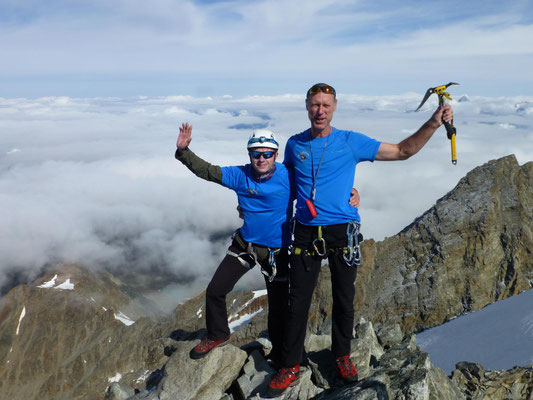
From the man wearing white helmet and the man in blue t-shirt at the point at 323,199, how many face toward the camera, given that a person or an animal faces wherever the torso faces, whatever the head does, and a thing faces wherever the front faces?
2

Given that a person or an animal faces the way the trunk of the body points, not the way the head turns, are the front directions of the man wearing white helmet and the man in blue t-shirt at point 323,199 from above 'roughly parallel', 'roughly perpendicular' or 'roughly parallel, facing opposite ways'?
roughly parallel

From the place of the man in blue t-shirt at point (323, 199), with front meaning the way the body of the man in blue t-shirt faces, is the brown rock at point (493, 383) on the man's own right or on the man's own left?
on the man's own left

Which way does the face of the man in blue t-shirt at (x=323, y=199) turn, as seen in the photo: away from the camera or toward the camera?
toward the camera

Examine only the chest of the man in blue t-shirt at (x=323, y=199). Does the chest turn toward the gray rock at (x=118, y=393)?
no

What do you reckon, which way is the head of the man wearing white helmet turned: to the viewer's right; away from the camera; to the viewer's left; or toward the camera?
toward the camera

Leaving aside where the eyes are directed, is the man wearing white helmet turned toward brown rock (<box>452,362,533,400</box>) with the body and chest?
no

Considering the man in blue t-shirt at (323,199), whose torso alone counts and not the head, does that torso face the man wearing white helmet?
no

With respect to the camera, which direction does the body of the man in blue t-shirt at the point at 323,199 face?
toward the camera
